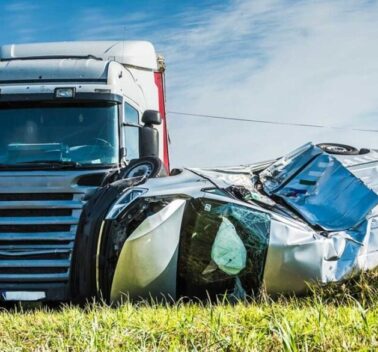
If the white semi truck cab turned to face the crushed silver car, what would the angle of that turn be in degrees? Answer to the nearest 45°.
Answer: approximately 45° to its left

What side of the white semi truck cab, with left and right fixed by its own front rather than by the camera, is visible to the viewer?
front
